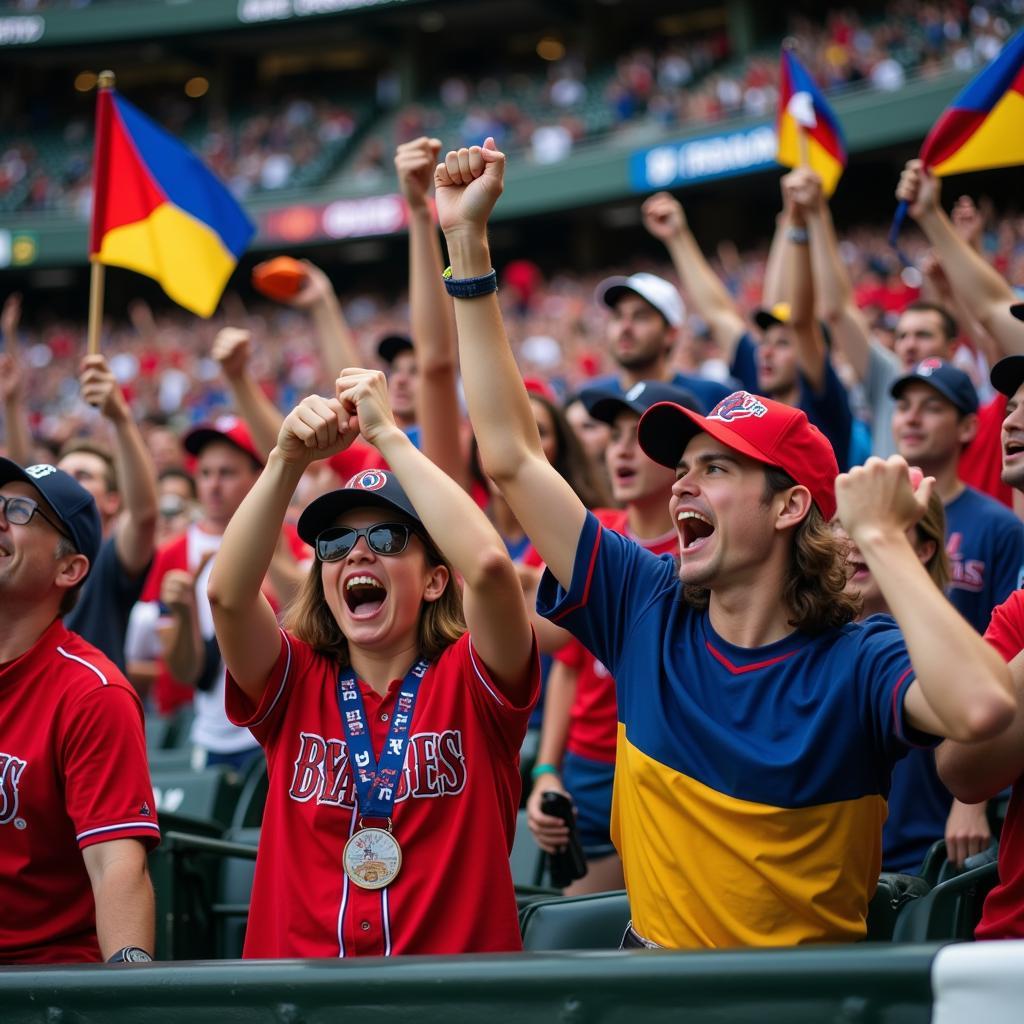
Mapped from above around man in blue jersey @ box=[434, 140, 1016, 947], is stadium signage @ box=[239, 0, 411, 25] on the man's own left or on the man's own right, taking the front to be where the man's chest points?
on the man's own right

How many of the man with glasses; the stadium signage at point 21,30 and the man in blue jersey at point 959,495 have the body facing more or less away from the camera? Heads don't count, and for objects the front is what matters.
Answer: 0

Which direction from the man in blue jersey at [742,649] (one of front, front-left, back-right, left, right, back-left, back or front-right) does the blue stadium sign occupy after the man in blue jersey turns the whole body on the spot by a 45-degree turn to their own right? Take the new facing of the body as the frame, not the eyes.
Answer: right

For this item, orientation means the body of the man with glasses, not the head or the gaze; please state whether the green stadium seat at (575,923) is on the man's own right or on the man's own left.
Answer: on the man's own left

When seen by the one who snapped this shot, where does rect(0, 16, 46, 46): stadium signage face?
facing the viewer

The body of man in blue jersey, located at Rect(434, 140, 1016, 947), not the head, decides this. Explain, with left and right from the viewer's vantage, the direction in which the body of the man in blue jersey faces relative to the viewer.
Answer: facing the viewer and to the left of the viewer

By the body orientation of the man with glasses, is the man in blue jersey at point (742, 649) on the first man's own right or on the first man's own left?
on the first man's own left

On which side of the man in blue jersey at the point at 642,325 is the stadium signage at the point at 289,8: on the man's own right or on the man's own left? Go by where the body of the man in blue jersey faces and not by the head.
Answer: on the man's own right

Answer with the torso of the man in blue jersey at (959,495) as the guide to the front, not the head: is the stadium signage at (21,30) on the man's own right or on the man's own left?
on the man's own right

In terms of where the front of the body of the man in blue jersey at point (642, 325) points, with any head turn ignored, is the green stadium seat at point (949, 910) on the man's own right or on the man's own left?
on the man's own left

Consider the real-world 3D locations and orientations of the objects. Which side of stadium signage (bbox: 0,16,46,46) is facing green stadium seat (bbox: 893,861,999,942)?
front
